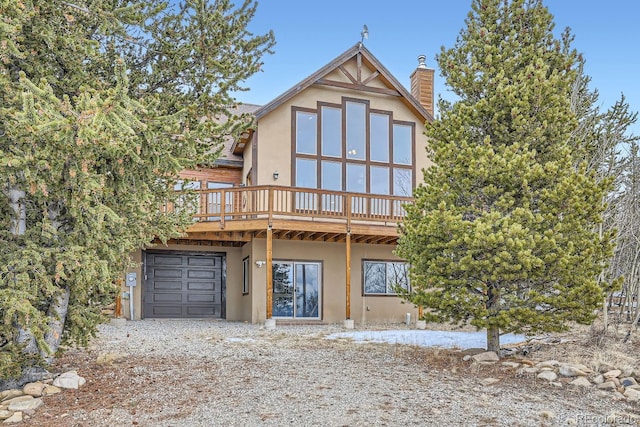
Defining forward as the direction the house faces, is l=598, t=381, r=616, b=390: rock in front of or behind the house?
in front

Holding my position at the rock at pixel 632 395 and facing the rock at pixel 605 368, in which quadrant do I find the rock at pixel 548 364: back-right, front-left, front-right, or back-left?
front-left

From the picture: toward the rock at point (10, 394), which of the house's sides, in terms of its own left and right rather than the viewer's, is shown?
front

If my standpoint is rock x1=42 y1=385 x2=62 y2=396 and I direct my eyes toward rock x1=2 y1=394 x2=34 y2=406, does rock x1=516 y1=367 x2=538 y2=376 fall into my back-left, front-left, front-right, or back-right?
back-left

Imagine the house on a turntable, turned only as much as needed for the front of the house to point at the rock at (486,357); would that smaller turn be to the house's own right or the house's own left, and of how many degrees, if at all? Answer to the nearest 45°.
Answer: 0° — it already faces it

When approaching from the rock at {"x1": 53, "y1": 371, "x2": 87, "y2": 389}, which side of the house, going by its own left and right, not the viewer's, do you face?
front

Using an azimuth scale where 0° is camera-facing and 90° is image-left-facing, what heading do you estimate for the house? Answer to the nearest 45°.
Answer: approximately 0°

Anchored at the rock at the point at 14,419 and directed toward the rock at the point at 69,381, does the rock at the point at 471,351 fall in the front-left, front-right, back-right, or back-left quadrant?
front-right

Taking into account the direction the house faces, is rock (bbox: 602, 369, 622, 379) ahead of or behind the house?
ahead
